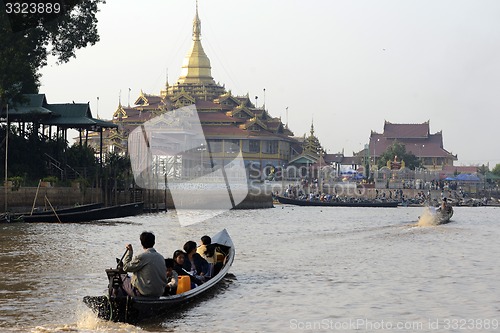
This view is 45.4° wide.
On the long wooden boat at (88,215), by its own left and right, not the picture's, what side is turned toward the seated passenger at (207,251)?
right

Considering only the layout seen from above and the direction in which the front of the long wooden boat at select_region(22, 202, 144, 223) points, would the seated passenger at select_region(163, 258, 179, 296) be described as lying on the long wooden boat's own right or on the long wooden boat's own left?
on the long wooden boat's own right

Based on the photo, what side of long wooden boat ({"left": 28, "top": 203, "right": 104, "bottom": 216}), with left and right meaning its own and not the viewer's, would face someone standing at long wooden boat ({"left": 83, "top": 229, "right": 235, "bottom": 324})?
right

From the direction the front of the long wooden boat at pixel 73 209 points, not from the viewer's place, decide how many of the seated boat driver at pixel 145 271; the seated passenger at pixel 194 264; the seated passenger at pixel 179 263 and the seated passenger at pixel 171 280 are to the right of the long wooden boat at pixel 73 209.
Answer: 4

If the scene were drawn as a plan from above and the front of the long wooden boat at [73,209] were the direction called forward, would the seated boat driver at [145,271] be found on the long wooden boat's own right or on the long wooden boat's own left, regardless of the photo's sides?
on the long wooden boat's own right

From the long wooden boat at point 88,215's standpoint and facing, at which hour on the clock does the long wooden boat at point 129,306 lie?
the long wooden boat at point 129,306 is roughly at 3 o'clock from the long wooden boat at point 88,215.

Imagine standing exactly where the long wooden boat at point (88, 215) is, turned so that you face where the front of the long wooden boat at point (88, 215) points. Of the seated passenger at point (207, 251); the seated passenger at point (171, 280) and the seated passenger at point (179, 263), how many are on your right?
3

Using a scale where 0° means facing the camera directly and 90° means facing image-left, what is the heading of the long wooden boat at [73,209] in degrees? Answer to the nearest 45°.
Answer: approximately 270°

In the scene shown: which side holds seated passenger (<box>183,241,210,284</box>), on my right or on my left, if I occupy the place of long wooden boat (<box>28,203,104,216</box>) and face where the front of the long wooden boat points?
on my right
